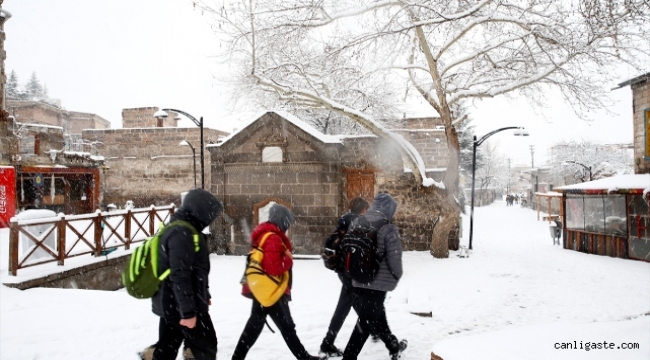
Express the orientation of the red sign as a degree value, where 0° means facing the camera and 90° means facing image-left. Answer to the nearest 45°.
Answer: approximately 0°

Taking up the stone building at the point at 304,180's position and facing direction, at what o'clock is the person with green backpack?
The person with green backpack is roughly at 12 o'clock from the stone building.

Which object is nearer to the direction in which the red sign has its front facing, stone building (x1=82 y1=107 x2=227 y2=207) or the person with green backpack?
the person with green backpack

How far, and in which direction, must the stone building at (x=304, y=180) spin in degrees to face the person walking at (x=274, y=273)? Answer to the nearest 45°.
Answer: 0° — it already faces them

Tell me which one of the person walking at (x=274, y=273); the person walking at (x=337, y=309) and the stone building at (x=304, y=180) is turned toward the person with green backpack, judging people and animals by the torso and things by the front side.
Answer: the stone building
